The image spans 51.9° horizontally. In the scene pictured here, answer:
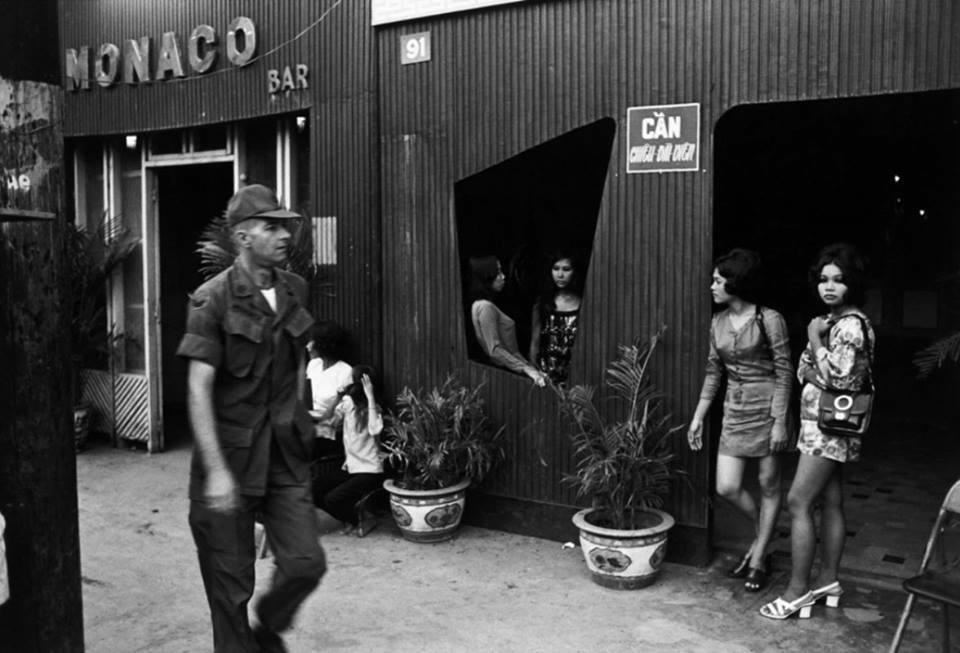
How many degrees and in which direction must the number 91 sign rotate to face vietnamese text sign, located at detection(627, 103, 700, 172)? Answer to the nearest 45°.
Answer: approximately 45° to its left

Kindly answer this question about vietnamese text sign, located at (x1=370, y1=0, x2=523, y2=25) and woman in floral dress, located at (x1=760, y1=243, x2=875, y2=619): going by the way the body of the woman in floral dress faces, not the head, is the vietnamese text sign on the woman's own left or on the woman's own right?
on the woman's own right

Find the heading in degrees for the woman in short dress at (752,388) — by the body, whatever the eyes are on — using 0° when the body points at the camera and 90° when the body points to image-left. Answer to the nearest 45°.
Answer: approximately 45°

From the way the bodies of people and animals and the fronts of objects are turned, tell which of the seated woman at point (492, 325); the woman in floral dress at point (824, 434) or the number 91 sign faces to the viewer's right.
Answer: the seated woman

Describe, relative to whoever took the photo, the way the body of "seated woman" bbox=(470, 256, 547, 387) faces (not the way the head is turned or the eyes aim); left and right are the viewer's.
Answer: facing to the right of the viewer

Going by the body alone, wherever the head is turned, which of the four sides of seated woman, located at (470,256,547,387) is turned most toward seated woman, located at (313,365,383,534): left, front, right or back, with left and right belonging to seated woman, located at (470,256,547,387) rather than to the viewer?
back

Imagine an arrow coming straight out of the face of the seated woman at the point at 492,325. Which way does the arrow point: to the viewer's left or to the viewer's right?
to the viewer's right

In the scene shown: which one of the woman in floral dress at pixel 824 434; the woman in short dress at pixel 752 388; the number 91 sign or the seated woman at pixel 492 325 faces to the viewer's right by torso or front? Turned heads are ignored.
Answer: the seated woman
